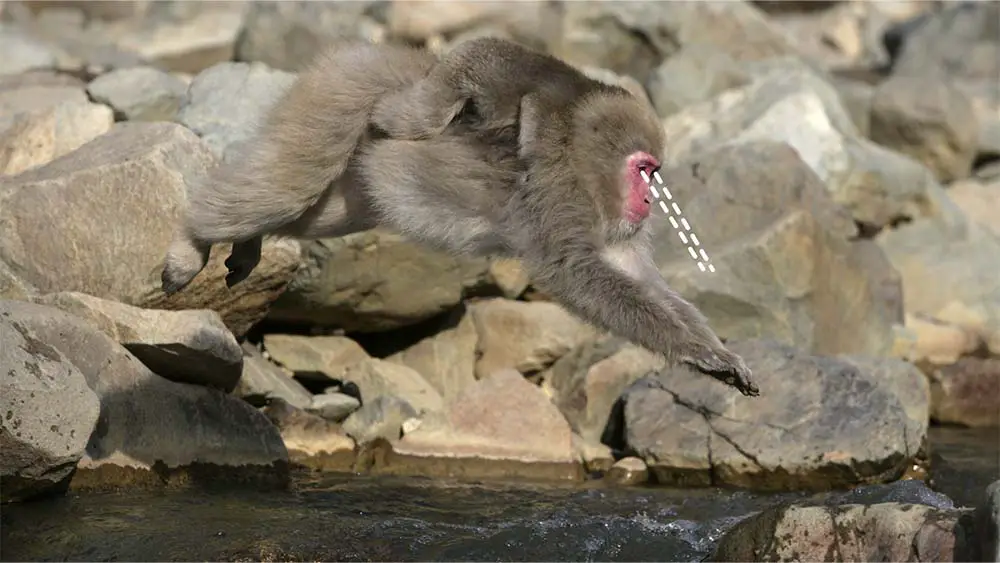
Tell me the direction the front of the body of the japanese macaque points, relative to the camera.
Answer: to the viewer's right

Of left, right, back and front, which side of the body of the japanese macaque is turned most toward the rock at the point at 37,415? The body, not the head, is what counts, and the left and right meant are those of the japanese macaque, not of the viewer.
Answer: back

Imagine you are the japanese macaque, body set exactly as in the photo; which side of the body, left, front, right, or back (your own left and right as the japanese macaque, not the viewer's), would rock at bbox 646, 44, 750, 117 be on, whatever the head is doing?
left

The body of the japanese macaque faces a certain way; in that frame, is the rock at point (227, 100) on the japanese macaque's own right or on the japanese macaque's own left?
on the japanese macaque's own left
